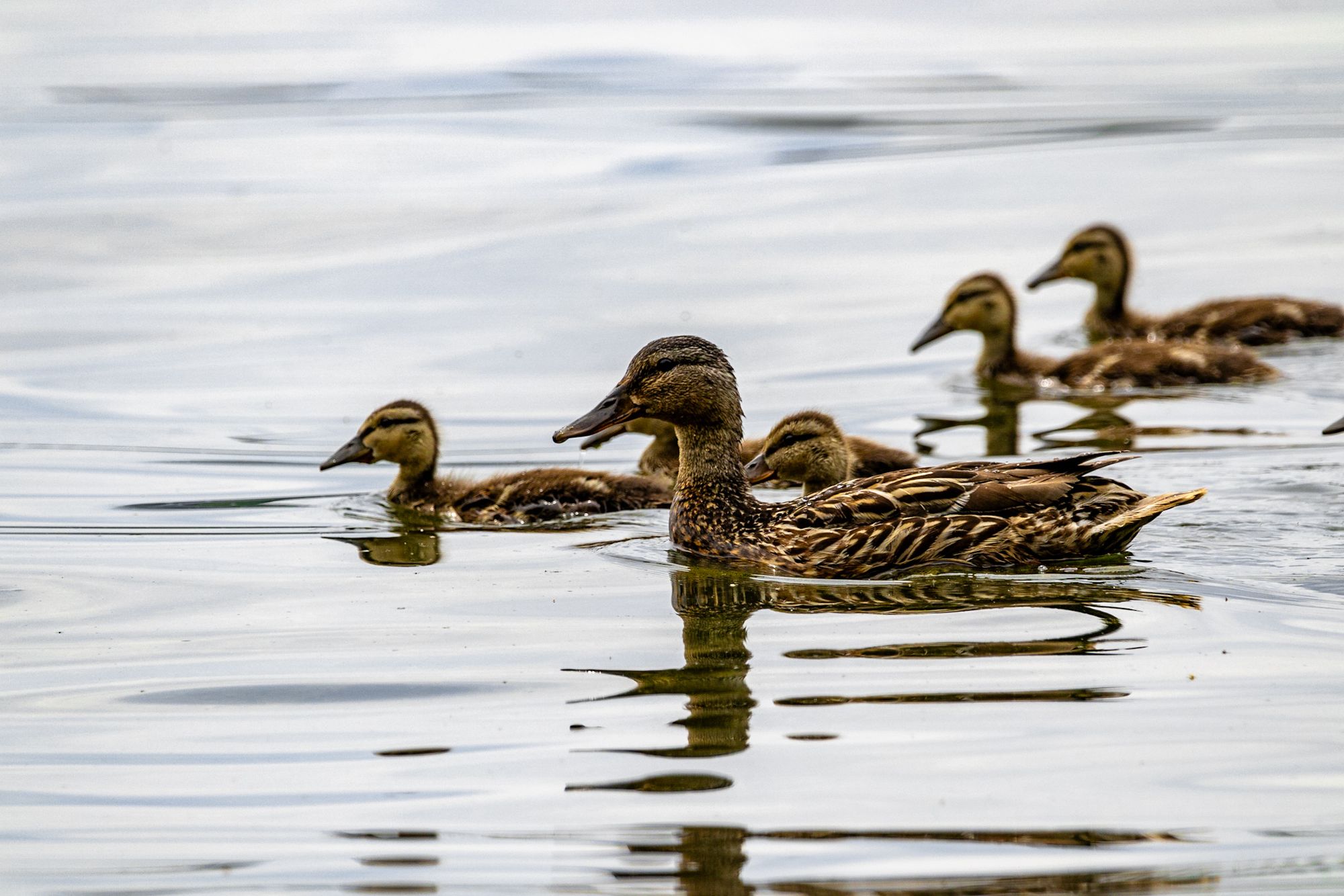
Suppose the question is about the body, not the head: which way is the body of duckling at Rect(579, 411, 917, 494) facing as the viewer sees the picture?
to the viewer's left

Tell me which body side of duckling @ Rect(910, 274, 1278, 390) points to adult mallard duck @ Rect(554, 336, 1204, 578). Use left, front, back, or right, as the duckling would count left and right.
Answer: left

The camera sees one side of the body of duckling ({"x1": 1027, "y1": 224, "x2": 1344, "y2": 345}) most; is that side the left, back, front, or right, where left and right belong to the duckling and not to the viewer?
left

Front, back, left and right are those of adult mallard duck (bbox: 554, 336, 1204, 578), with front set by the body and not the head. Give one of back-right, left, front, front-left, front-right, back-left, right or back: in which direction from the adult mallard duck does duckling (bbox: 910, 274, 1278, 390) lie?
right

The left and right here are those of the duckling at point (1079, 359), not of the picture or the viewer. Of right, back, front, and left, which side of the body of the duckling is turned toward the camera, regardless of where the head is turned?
left

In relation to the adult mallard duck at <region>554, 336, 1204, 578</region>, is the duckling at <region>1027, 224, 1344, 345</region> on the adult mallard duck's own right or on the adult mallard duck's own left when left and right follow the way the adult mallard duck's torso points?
on the adult mallard duck's own right

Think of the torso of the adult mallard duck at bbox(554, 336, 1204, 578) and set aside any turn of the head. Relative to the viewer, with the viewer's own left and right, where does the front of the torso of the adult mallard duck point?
facing to the left of the viewer

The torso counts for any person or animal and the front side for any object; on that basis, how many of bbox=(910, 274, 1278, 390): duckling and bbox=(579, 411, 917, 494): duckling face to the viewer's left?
2

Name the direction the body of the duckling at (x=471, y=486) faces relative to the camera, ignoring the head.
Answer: to the viewer's left

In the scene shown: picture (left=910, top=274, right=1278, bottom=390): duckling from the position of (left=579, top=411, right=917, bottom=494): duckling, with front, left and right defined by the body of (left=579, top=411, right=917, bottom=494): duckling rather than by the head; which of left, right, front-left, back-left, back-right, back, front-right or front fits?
back-right
